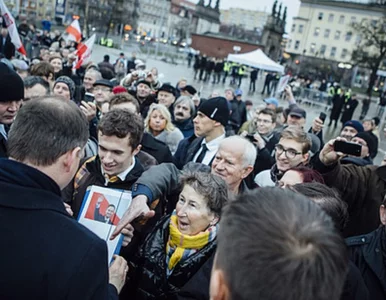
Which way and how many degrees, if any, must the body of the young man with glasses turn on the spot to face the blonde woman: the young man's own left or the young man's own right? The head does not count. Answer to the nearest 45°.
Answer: approximately 90° to the young man's own right

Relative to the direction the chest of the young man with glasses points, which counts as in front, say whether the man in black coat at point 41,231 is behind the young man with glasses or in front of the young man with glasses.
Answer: in front

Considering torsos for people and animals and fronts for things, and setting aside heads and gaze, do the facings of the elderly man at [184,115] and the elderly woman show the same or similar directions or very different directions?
same or similar directions

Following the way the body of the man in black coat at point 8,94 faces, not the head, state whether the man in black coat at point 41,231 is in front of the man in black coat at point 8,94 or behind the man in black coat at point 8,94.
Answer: in front

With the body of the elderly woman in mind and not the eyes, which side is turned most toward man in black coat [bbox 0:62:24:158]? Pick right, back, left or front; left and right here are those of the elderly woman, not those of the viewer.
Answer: right

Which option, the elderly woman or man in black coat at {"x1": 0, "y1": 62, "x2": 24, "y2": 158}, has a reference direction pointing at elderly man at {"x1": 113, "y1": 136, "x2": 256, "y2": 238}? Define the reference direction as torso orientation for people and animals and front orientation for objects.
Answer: the man in black coat

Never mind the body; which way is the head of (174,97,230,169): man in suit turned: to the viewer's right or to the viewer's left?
to the viewer's left

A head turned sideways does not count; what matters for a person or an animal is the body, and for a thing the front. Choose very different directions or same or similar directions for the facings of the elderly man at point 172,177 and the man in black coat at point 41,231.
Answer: very different directions

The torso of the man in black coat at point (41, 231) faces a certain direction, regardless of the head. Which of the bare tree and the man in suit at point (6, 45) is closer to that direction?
the bare tree

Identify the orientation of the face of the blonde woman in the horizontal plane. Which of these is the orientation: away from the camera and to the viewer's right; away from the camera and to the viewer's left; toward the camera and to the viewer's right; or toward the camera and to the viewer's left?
toward the camera and to the viewer's left

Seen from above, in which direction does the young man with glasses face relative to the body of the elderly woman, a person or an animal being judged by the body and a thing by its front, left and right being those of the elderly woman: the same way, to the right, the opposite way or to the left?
the same way

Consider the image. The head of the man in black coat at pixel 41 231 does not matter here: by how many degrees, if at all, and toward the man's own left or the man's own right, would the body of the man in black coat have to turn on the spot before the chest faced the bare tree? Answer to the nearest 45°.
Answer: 0° — they already face it

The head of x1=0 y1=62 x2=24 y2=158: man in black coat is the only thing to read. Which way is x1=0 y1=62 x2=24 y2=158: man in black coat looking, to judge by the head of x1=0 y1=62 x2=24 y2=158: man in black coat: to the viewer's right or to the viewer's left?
to the viewer's right

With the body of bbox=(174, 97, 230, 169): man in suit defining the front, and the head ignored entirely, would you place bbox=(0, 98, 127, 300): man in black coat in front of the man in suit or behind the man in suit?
in front

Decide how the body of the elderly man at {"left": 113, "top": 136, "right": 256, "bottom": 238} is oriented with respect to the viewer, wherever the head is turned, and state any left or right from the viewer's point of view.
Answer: facing the viewer and to the left of the viewer

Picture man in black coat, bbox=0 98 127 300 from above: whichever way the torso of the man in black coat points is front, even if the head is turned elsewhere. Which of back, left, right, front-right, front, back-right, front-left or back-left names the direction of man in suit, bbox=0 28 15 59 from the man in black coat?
front-left

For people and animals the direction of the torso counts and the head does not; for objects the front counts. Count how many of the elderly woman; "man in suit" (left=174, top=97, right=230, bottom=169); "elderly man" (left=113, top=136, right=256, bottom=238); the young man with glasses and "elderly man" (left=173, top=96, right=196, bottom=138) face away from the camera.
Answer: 0

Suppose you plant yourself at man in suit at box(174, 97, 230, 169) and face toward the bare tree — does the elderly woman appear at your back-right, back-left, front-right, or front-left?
back-right
